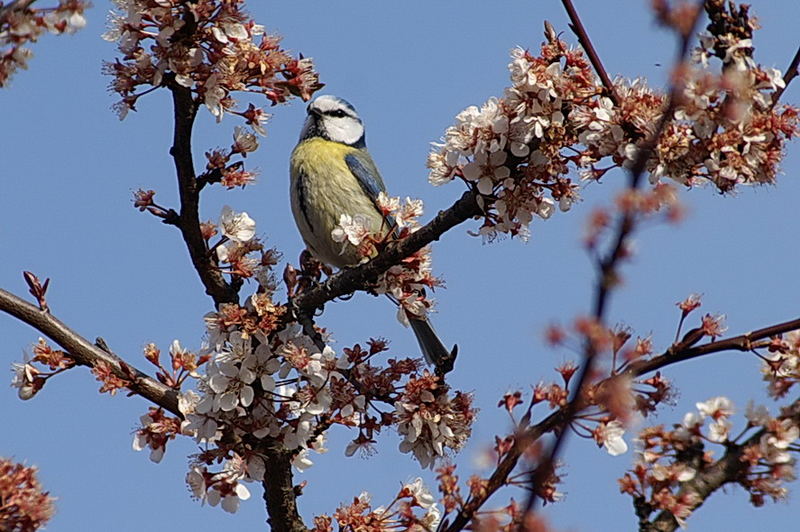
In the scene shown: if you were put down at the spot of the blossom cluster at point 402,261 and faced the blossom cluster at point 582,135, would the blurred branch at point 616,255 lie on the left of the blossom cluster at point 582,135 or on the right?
right

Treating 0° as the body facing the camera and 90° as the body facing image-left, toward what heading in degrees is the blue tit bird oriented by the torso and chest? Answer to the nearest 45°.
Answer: approximately 45°

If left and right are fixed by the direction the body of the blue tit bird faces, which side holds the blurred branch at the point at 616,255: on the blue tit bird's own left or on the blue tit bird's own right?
on the blue tit bird's own left
